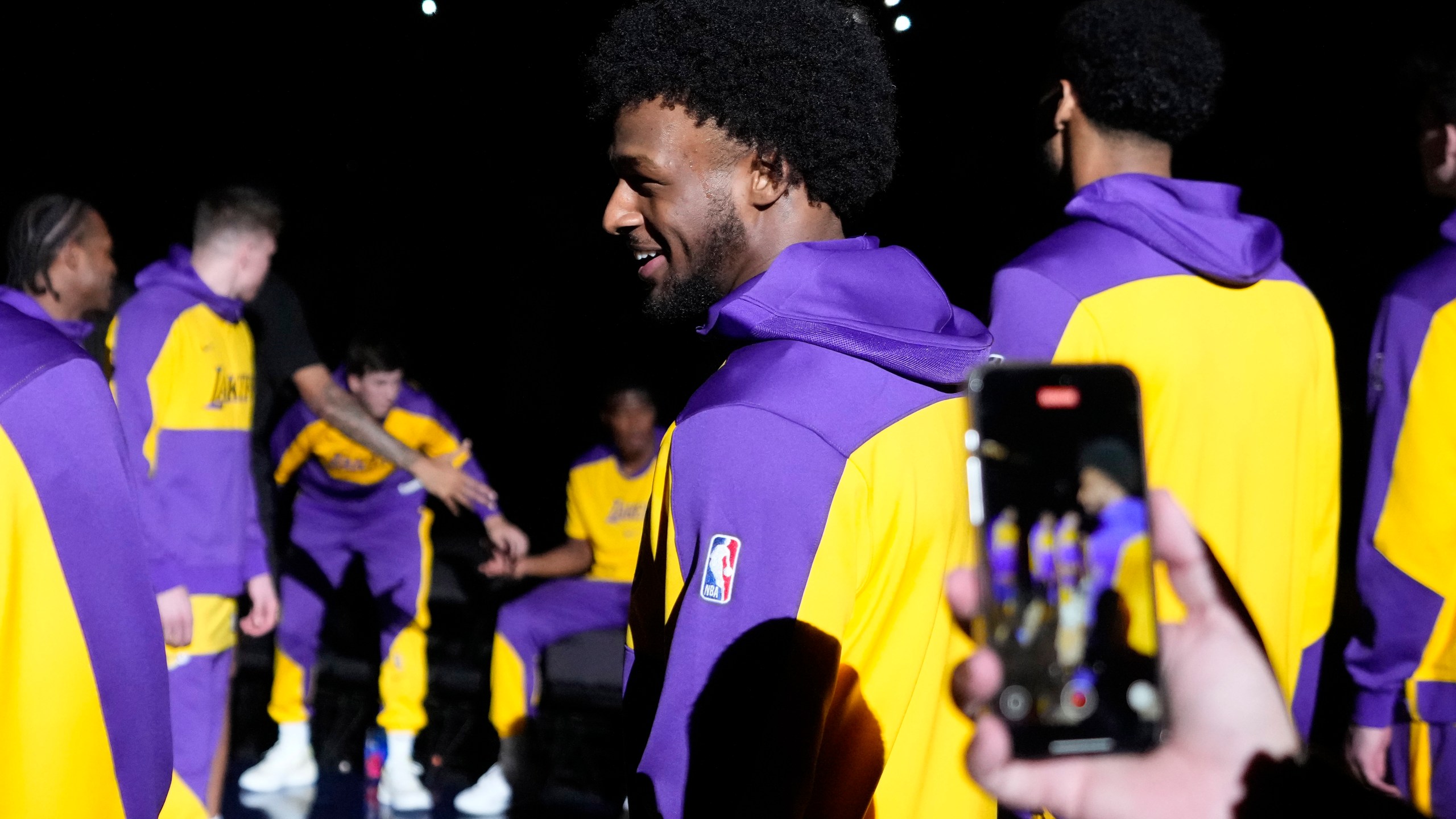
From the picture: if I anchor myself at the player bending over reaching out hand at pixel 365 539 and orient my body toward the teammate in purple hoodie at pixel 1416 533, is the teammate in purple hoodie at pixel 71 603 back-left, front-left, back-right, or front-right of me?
front-right

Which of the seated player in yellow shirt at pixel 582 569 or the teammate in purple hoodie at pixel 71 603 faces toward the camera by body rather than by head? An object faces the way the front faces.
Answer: the seated player in yellow shirt

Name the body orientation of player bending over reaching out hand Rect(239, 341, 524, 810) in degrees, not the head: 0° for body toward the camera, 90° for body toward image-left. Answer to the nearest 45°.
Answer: approximately 0°

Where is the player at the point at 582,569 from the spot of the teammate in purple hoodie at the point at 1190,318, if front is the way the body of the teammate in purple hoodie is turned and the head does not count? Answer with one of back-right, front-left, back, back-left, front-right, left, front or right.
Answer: front

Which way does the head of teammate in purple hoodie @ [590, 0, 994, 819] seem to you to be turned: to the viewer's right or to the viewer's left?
to the viewer's left

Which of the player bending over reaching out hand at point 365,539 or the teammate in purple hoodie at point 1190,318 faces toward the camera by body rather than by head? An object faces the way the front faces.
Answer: the player bending over reaching out hand

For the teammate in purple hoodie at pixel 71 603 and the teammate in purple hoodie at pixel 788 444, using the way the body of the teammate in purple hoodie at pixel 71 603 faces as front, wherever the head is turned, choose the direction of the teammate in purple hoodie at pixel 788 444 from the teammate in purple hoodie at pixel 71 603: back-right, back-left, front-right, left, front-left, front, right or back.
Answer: right

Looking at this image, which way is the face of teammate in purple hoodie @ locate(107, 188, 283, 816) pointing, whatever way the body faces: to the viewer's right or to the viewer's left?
to the viewer's right

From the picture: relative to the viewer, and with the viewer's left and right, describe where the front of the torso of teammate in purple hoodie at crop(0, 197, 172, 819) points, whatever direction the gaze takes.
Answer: facing away from the viewer and to the right of the viewer

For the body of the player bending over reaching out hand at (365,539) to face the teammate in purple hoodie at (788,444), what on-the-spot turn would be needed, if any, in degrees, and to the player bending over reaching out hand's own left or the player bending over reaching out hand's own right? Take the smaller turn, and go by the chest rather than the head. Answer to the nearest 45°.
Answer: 0° — they already face them

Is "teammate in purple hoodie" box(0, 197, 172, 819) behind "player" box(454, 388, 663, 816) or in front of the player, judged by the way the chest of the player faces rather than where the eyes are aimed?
in front

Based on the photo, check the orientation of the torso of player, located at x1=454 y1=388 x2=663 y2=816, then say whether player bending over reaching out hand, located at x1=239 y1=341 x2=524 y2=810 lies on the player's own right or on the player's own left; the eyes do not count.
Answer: on the player's own right

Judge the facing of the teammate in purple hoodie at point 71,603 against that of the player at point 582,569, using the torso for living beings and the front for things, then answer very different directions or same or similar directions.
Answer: very different directions
